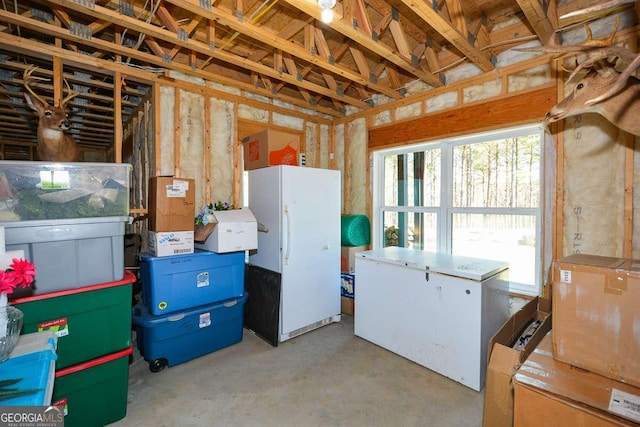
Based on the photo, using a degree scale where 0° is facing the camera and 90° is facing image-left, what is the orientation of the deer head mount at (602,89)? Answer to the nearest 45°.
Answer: approximately 90°

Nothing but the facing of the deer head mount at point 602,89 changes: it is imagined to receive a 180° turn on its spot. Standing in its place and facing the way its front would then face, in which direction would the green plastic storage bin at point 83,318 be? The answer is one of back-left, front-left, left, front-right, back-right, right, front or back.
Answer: back-right

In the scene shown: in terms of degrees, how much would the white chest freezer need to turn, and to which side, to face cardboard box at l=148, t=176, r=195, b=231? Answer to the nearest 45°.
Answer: approximately 45° to its right

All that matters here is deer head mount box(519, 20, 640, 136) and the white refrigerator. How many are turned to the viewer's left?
1

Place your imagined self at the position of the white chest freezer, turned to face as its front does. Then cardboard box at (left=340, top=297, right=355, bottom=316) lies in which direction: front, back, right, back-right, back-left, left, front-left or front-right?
right

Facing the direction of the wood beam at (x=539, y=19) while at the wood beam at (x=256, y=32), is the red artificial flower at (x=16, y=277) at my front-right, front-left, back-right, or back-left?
back-right

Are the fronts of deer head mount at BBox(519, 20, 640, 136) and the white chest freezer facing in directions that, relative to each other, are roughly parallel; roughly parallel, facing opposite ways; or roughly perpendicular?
roughly perpendicular

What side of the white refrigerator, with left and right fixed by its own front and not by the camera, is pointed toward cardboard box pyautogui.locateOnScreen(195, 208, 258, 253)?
right

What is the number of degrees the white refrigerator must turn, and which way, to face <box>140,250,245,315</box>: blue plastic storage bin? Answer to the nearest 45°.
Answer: approximately 90° to its right

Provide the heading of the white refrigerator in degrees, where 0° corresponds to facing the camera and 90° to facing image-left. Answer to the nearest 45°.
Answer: approximately 315°

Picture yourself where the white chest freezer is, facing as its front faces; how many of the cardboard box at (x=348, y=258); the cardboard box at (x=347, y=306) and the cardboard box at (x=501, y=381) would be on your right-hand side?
2
